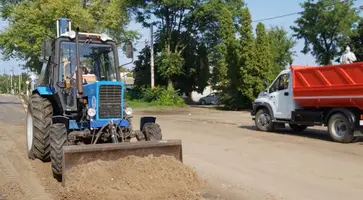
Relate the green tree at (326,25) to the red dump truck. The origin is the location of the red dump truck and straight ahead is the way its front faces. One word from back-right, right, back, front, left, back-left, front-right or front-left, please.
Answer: front-right

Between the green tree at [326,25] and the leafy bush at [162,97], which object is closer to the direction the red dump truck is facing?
the leafy bush

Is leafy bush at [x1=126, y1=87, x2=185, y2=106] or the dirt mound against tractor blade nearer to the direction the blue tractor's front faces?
the dirt mound against tractor blade

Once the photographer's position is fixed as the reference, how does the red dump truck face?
facing away from the viewer and to the left of the viewer

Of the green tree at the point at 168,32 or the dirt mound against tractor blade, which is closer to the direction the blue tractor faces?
the dirt mound against tractor blade

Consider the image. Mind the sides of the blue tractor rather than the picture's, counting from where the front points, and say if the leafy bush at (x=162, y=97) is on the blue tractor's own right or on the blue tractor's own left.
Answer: on the blue tractor's own left

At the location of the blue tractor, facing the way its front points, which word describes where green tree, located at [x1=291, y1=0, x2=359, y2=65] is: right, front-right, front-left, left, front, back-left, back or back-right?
left

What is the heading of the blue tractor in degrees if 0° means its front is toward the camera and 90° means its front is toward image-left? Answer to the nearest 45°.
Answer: approximately 315°

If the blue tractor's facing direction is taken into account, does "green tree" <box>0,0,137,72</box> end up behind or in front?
behind

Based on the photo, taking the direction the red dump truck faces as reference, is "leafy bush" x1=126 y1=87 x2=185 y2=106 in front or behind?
in front
